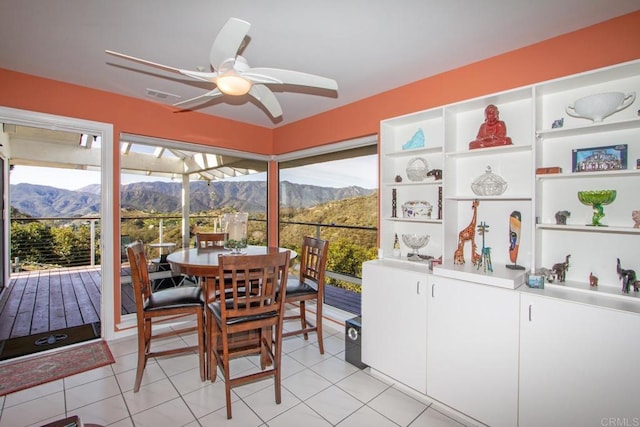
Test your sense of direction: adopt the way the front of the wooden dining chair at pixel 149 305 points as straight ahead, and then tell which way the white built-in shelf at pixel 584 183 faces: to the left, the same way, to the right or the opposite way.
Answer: the opposite way

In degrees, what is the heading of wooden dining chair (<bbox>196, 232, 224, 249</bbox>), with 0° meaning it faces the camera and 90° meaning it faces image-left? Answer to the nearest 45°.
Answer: approximately 0°

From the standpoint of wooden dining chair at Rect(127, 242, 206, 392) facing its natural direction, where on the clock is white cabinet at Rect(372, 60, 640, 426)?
The white cabinet is roughly at 1 o'clock from the wooden dining chair.

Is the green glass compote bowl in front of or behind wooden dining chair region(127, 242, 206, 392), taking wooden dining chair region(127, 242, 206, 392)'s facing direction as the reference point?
in front

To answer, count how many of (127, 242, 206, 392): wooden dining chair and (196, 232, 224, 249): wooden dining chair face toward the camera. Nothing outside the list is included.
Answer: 1

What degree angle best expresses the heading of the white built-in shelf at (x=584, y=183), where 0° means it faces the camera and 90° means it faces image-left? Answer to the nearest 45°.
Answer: approximately 45°

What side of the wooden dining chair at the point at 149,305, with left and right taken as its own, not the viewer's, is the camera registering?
right

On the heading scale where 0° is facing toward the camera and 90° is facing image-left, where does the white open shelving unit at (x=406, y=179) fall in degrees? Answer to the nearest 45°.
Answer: approximately 45°

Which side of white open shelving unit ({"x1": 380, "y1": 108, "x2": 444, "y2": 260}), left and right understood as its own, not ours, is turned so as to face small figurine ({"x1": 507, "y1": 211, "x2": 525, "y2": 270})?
left

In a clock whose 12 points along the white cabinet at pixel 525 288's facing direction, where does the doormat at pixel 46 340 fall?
The doormat is roughly at 1 o'clock from the white cabinet.

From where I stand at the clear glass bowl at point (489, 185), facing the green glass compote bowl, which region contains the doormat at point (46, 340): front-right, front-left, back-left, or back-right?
back-right
